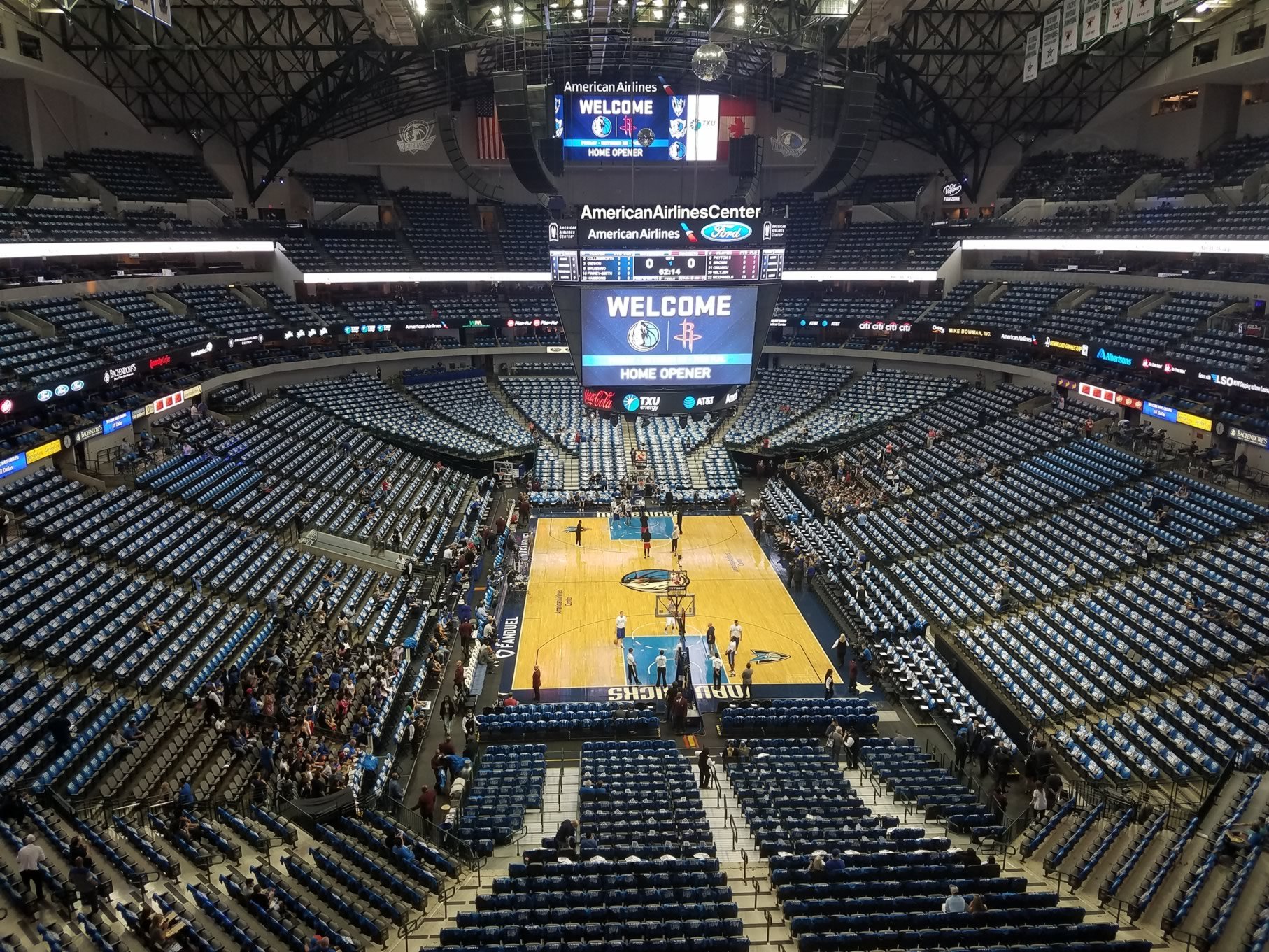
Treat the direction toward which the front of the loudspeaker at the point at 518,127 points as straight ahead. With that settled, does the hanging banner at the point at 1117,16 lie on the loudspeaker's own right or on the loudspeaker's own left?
on the loudspeaker's own left

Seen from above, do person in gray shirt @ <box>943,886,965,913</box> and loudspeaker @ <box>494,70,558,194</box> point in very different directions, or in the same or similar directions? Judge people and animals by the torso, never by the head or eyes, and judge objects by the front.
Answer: very different directions

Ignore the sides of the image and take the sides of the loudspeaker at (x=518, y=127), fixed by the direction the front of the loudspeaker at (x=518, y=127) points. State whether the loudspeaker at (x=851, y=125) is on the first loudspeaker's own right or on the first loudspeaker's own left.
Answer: on the first loudspeaker's own left

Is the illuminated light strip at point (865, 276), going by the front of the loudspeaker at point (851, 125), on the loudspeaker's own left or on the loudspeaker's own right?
on the loudspeaker's own left

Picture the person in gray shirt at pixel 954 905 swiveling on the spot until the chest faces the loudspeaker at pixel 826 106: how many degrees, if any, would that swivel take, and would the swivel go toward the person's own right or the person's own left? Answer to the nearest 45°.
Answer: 0° — they already face it

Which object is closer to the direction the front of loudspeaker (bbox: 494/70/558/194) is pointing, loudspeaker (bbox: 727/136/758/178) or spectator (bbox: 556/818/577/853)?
the spectator

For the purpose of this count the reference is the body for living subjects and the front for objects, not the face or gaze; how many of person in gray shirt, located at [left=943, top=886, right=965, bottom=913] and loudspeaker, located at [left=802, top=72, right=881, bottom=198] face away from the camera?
1

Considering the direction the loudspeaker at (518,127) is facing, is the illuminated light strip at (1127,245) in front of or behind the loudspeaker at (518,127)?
behind

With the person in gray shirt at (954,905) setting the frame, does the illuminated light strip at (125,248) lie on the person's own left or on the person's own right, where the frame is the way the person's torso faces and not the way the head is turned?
on the person's own left

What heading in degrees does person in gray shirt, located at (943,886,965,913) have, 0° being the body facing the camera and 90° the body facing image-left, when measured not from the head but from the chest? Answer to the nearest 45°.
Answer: approximately 180°
